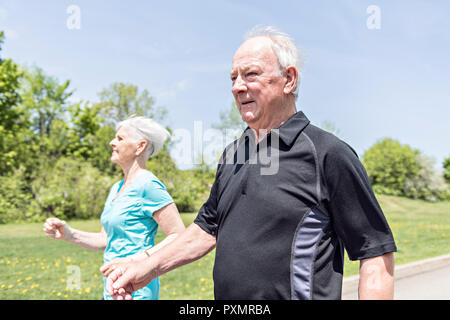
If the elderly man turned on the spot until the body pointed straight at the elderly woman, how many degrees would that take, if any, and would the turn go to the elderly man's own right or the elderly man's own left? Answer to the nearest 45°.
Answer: approximately 90° to the elderly man's own right

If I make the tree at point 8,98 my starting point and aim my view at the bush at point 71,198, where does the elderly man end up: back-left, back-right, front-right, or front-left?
front-right

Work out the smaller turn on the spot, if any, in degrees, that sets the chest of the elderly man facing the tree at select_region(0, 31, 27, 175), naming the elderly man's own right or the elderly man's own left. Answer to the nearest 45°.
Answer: approximately 90° to the elderly man's own right

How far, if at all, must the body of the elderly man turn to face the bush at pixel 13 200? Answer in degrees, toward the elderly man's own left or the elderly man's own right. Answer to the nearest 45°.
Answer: approximately 90° to the elderly man's own right

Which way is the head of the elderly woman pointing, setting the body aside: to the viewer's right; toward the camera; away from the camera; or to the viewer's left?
to the viewer's left

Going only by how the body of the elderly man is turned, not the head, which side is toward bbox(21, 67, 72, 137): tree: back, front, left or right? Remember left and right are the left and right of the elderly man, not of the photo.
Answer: right

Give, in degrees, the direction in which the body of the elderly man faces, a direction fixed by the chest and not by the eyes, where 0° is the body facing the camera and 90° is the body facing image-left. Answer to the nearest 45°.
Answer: approximately 45°

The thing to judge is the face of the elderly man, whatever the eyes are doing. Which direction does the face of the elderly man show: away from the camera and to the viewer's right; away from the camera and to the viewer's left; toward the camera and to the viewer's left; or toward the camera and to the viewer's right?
toward the camera and to the viewer's left
